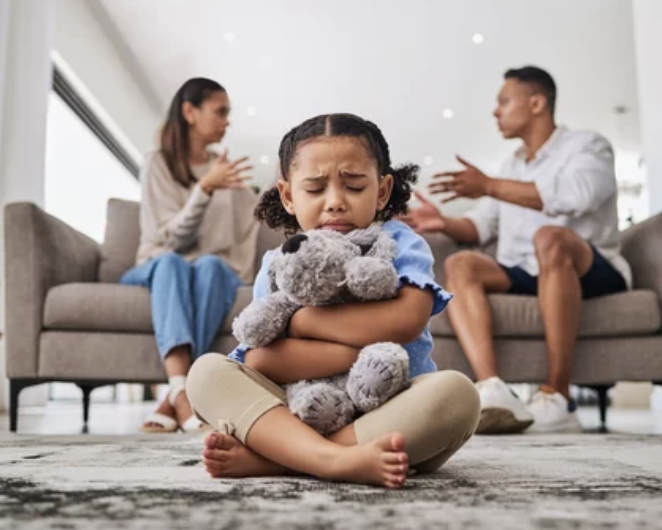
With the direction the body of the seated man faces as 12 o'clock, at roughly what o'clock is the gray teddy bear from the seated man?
The gray teddy bear is roughly at 11 o'clock from the seated man.

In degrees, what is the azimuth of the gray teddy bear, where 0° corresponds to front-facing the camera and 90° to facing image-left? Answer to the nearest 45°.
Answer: approximately 0°

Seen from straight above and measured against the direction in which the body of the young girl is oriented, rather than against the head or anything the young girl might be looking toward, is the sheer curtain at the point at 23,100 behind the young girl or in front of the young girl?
behind

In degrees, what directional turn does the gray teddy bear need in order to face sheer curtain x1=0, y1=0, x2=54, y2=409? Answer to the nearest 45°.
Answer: approximately 135° to its right

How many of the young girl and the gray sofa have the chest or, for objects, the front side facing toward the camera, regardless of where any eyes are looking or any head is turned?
2

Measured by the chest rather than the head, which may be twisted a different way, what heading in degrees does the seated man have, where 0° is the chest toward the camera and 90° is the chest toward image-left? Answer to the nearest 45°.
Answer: approximately 45°

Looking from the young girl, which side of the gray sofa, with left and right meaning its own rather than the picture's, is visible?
front

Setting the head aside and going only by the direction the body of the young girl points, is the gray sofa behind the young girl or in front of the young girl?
behind

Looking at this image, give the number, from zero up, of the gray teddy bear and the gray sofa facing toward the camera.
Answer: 2

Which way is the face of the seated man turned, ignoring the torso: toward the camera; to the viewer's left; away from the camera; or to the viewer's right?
to the viewer's left

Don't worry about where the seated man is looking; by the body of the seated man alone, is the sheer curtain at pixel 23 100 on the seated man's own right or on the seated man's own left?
on the seated man's own right

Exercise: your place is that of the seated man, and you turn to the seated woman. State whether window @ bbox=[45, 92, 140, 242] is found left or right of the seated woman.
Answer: right

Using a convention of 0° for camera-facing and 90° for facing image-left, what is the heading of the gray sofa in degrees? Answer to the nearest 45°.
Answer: approximately 0°

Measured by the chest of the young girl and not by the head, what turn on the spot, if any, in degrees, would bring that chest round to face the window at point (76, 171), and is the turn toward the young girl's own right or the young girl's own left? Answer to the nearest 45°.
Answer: approximately 180°
